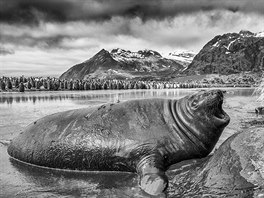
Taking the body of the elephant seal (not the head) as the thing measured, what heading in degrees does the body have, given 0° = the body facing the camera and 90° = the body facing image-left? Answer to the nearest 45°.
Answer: approximately 270°
